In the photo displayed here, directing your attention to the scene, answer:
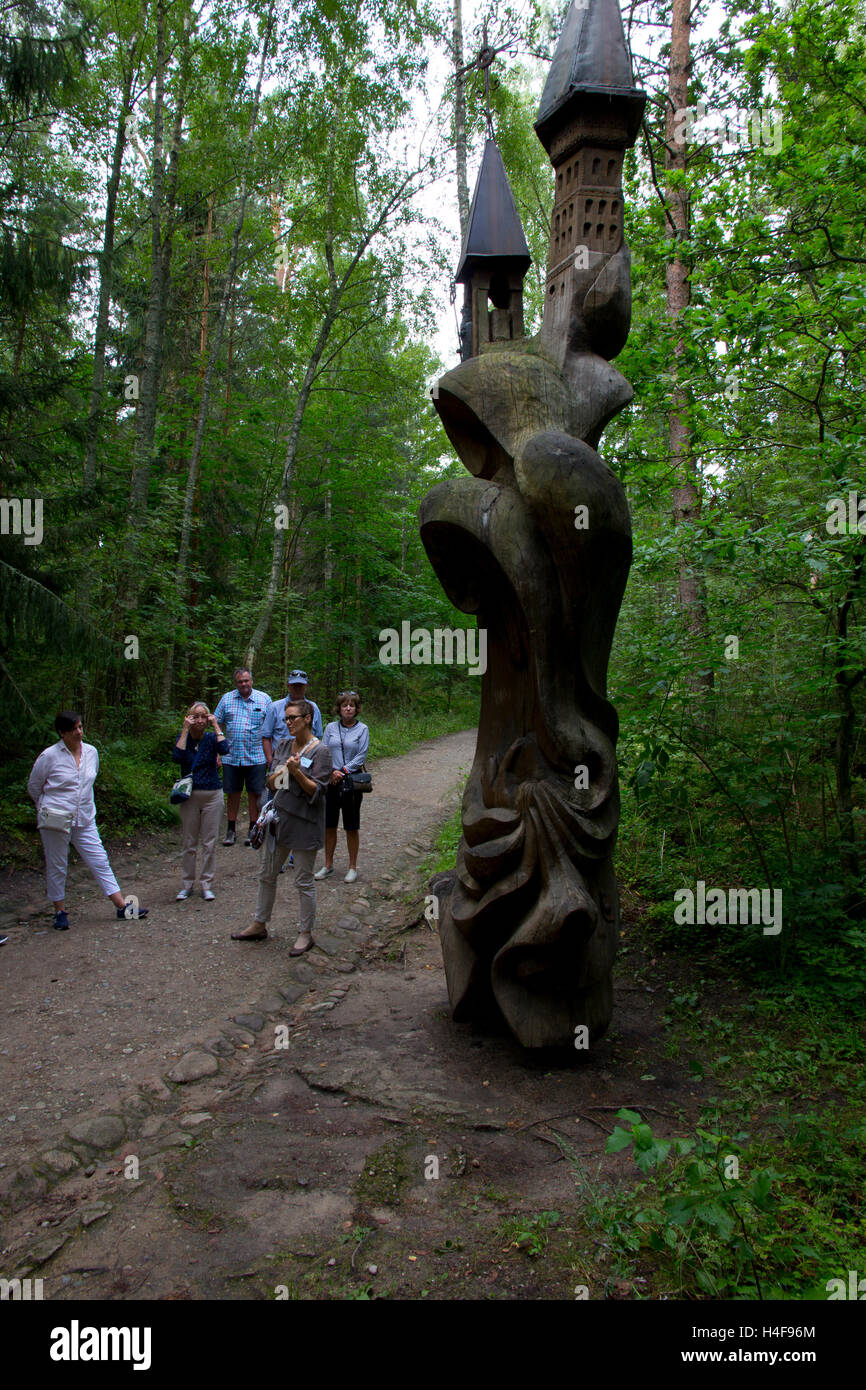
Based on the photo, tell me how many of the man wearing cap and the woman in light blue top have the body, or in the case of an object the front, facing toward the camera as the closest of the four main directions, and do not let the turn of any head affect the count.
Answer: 2

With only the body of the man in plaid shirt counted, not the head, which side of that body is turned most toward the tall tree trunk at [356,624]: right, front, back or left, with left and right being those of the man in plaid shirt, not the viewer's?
back

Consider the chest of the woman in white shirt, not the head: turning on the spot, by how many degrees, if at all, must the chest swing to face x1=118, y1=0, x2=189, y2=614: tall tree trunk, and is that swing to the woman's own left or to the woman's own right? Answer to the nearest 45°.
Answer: approximately 135° to the woman's own left

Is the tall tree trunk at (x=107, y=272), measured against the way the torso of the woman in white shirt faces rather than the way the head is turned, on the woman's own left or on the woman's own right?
on the woman's own left

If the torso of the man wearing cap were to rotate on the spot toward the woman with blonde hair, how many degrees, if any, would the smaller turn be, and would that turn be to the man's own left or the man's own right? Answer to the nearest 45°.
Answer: approximately 45° to the man's own right

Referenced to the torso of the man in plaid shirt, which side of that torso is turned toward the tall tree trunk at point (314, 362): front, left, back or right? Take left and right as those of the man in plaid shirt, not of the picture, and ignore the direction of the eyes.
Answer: back

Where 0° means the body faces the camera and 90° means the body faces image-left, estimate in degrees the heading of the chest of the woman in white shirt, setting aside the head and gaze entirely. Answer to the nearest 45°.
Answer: approximately 315°

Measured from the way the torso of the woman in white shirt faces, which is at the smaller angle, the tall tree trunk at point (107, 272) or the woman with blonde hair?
the woman with blonde hair

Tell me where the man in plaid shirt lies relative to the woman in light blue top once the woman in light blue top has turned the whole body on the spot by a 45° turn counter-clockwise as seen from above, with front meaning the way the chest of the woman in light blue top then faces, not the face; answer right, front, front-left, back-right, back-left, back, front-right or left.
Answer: back

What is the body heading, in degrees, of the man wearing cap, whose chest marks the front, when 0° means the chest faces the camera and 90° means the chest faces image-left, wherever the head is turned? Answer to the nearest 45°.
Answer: approximately 0°
